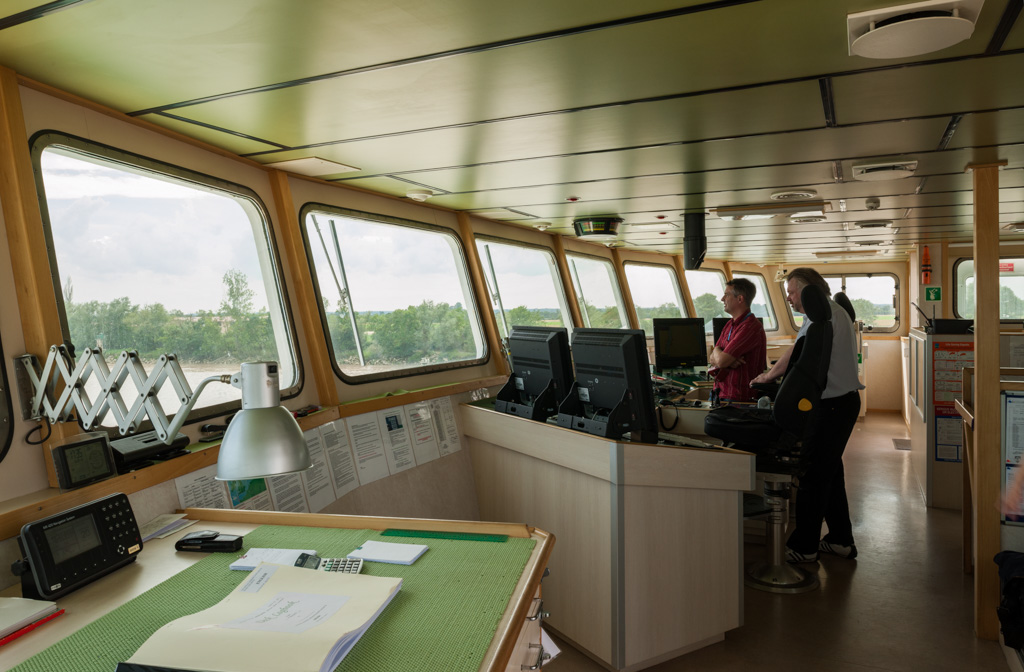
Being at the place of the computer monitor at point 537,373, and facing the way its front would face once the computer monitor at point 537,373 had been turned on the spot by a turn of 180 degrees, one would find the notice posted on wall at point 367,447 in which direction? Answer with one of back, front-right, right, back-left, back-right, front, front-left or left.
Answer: front-right

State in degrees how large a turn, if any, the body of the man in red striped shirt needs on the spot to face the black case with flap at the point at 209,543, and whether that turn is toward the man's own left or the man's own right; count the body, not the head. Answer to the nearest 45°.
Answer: approximately 45° to the man's own left

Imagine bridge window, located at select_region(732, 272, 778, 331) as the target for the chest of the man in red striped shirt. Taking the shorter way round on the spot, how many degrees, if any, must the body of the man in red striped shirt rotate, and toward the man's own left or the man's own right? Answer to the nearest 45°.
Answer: approximately 90° to the man's own right

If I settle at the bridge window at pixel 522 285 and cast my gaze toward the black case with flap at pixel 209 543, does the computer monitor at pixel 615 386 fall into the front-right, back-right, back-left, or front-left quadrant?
front-left

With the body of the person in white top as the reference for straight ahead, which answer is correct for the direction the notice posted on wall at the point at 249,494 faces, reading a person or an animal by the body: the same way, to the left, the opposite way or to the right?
the opposite way

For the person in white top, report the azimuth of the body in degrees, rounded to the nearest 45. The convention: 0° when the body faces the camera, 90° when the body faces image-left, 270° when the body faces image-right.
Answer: approximately 90°

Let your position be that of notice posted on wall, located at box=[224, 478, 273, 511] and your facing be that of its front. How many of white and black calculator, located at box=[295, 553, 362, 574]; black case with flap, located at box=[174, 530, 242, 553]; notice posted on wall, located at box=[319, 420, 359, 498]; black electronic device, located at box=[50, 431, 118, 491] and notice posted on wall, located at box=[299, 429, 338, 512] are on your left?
2

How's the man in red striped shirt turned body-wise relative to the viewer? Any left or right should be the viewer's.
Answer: facing to the left of the viewer

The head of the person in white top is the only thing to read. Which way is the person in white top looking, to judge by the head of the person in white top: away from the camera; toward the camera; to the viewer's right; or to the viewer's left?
to the viewer's left

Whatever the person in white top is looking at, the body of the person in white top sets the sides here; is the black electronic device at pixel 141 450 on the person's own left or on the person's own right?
on the person's own left

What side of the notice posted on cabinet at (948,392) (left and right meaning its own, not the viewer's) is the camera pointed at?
front

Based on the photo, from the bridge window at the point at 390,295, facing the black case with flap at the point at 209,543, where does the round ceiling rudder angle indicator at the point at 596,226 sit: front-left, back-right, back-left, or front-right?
back-left

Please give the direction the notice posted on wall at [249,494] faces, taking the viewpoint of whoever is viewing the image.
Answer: facing the viewer and to the right of the viewer
